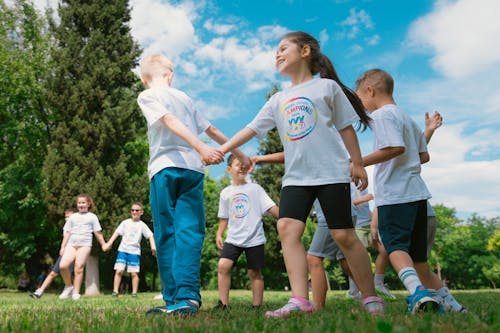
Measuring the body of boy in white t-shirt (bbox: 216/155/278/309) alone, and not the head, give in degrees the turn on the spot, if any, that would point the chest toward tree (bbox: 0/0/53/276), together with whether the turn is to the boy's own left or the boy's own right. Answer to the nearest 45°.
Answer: approximately 135° to the boy's own right

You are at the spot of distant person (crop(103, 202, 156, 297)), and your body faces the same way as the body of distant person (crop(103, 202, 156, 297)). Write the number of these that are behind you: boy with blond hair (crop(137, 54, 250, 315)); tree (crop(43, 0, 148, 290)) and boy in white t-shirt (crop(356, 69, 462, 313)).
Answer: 1

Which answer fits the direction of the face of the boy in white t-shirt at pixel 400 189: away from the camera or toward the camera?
away from the camera

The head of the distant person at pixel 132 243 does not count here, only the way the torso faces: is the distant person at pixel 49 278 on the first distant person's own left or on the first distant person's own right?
on the first distant person's own right

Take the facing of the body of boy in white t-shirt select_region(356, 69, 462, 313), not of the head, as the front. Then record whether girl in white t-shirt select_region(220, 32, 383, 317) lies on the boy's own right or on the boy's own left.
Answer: on the boy's own left

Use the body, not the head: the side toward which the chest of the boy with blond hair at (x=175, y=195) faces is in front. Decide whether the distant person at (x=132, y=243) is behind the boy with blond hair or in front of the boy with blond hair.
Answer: in front

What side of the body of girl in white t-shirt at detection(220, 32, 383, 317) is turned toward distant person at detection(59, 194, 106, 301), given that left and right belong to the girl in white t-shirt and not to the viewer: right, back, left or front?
right

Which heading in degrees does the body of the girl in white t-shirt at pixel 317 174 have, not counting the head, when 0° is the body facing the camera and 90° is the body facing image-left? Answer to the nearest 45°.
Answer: approximately 45°

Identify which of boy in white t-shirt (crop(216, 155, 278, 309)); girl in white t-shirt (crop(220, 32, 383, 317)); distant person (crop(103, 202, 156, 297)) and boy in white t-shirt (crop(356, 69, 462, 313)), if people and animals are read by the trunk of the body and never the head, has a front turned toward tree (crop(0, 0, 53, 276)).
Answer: boy in white t-shirt (crop(356, 69, 462, 313))

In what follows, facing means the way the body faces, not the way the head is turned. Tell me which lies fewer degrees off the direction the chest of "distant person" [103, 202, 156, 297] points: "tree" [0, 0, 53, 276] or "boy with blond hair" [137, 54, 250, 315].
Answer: the boy with blond hair
